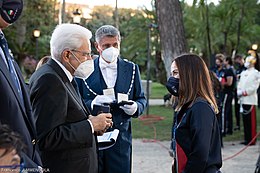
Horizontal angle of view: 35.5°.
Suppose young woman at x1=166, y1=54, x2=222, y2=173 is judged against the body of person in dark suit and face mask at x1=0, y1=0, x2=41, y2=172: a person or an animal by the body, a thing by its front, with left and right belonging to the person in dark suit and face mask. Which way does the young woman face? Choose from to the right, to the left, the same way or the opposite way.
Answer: the opposite way

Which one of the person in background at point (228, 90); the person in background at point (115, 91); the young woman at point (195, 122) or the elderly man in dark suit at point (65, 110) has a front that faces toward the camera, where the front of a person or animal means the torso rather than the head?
the person in background at point (115, 91)

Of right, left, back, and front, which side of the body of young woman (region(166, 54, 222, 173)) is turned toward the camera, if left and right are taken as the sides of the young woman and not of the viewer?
left

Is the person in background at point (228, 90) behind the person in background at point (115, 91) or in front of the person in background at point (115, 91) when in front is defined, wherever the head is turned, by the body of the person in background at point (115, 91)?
behind

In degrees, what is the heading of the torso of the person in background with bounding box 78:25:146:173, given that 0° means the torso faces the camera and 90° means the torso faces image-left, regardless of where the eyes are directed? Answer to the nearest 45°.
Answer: approximately 0°

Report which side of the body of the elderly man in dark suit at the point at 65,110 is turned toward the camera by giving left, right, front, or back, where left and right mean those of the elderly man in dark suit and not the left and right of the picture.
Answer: right

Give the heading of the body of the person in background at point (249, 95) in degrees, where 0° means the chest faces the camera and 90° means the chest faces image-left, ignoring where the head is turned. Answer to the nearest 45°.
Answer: approximately 45°

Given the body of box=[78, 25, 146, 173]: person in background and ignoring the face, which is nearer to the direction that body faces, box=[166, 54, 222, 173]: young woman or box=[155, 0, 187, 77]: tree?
the young woman

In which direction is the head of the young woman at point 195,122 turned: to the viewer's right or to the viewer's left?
to the viewer's left

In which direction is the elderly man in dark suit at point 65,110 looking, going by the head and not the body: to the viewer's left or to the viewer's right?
to the viewer's right

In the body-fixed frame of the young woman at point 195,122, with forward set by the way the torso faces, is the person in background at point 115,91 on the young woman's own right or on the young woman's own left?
on the young woman's own right
